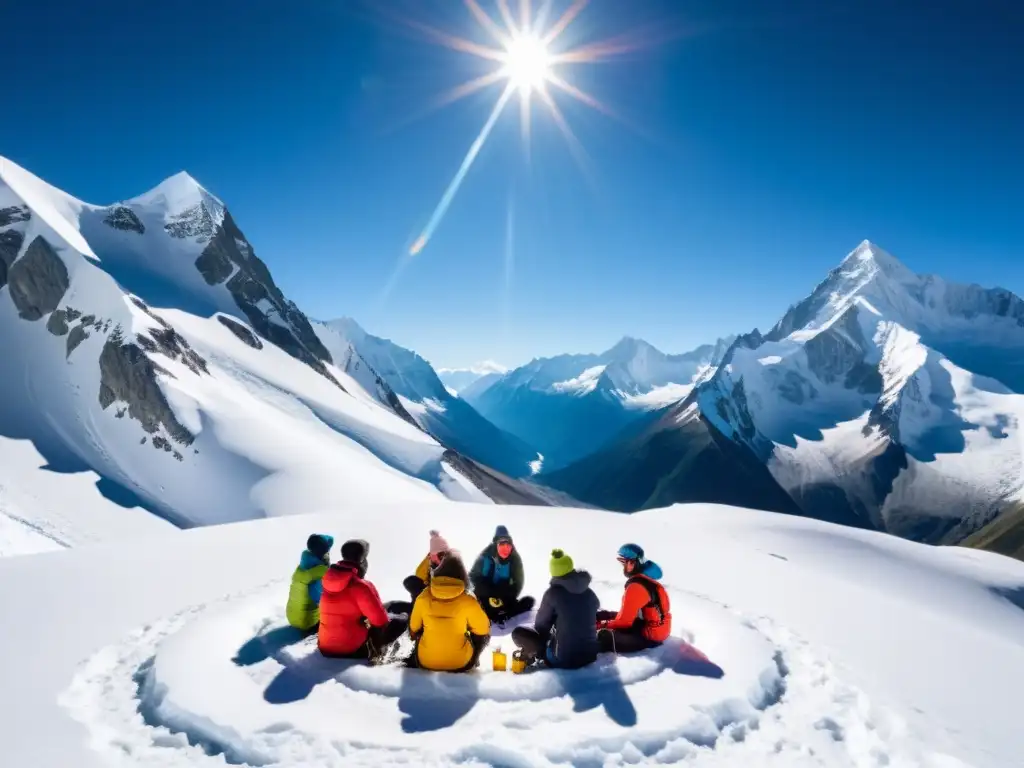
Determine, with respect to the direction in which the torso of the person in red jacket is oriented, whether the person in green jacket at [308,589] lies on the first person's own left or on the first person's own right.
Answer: on the first person's own left

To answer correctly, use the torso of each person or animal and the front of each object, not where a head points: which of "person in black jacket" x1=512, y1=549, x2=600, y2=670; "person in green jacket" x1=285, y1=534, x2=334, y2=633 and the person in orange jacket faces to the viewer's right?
the person in green jacket

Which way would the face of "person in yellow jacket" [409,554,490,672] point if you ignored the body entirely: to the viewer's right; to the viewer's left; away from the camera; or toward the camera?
away from the camera

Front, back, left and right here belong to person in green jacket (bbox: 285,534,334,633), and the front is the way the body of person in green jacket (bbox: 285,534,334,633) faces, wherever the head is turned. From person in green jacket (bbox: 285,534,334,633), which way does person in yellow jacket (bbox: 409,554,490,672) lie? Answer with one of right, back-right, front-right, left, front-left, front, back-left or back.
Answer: front-right

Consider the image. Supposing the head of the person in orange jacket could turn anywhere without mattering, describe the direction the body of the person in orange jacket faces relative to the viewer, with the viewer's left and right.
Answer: facing to the left of the viewer

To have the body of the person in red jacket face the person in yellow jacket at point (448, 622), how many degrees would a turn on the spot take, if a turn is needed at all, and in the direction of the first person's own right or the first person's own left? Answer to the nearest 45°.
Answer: approximately 90° to the first person's own right

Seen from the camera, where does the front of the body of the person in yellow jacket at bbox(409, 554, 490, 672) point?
away from the camera

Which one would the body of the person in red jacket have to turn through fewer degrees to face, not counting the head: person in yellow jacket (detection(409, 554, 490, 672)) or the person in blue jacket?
the person in blue jacket

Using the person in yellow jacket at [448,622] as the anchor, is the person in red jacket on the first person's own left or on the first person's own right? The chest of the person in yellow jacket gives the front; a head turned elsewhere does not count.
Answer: on the first person's own left
